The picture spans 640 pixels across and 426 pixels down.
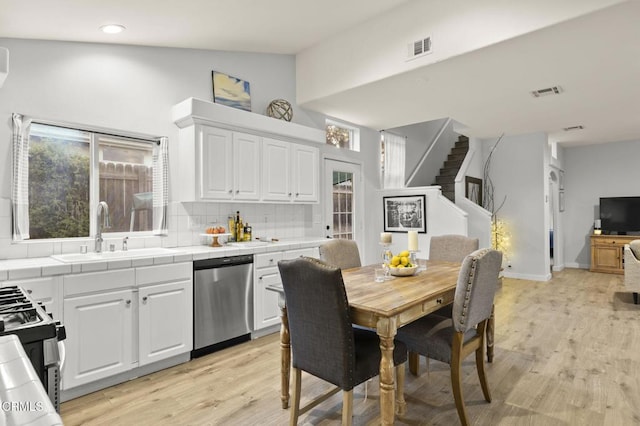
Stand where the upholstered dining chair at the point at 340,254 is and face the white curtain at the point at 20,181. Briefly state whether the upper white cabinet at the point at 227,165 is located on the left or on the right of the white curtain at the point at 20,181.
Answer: right

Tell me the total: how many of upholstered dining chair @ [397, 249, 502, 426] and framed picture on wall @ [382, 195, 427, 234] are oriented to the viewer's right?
0

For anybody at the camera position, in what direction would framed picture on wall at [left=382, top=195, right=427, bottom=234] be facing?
facing the viewer and to the left of the viewer

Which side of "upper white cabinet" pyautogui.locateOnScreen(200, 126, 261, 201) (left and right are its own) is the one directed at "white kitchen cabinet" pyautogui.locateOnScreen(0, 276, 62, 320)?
right

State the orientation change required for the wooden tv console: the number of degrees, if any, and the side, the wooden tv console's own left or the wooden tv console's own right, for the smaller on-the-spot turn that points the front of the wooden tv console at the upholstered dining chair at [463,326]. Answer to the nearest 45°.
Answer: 0° — it already faces it

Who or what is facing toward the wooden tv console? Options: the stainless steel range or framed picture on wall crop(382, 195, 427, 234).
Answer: the stainless steel range

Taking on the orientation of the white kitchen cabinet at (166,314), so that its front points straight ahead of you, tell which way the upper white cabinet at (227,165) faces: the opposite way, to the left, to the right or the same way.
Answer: the same way

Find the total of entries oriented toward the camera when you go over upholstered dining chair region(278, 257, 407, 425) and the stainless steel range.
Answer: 0

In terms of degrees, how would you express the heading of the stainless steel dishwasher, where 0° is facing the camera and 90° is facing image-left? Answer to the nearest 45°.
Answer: approximately 315°

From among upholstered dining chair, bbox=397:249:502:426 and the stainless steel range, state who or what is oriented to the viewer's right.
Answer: the stainless steel range

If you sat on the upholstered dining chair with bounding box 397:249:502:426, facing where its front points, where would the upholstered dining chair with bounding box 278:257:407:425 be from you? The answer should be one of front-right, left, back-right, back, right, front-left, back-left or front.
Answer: left

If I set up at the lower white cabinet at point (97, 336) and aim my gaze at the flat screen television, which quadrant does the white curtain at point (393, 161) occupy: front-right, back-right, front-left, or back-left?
front-left

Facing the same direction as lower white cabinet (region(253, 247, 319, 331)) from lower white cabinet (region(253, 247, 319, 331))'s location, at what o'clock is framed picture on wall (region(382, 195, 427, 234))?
The framed picture on wall is roughly at 9 o'clock from the lower white cabinet.

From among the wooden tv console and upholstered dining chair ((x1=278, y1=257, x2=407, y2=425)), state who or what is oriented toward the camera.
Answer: the wooden tv console

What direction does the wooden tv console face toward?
toward the camera

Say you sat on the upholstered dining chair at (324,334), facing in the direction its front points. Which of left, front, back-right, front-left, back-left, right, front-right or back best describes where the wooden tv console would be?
front
